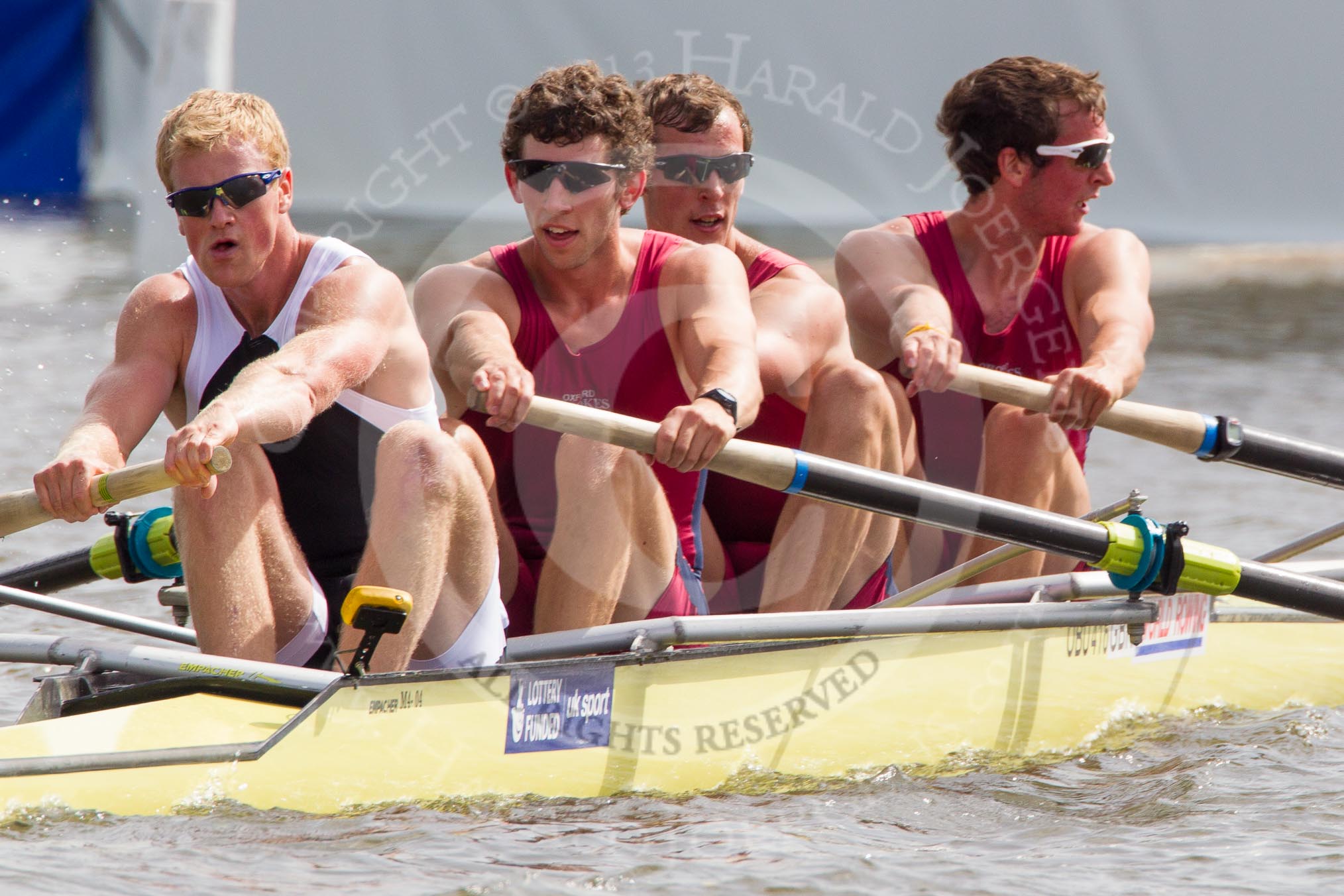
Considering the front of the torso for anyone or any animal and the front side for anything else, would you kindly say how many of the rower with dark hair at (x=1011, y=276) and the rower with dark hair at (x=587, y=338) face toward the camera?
2

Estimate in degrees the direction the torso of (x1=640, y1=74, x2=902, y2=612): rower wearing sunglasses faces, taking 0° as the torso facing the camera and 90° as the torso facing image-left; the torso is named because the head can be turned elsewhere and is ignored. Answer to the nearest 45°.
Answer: approximately 45°

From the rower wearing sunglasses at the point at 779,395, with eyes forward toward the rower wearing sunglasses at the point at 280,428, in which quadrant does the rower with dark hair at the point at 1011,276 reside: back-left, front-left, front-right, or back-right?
back-left

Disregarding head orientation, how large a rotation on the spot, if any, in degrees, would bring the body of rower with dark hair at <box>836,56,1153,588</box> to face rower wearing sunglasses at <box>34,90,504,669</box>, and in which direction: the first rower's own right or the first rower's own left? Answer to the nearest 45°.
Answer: approximately 45° to the first rower's own right

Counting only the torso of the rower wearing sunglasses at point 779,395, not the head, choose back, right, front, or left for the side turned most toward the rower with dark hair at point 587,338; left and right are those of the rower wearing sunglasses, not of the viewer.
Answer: front

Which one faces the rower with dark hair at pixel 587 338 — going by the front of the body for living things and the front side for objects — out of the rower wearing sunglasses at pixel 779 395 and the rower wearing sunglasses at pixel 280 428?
the rower wearing sunglasses at pixel 779 395

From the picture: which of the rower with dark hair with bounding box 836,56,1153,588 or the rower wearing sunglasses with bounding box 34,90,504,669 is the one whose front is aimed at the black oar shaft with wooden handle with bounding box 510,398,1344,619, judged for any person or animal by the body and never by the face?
the rower with dark hair

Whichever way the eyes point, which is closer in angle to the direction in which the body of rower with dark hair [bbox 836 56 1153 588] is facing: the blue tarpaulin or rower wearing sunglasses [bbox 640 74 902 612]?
the rower wearing sunglasses

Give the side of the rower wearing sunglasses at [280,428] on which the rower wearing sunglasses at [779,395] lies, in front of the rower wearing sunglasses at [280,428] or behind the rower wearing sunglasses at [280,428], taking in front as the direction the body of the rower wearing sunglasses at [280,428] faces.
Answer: behind

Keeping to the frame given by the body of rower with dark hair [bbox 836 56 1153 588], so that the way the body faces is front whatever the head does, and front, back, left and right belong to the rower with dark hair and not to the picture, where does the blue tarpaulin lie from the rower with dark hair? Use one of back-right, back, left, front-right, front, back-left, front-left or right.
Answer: back-right
